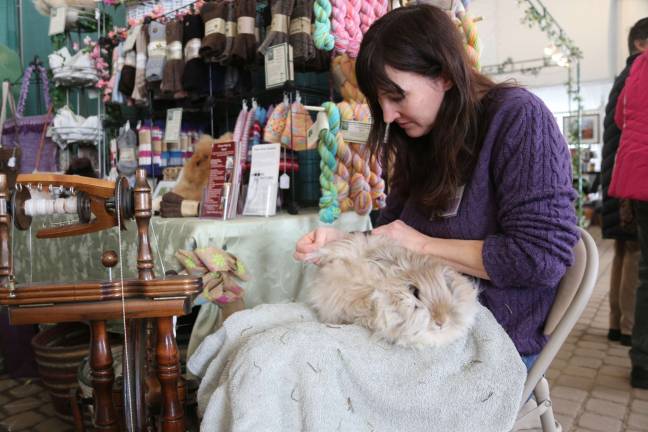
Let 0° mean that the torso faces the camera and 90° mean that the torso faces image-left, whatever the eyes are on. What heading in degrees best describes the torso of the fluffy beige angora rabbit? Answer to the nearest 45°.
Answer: approximately 315°

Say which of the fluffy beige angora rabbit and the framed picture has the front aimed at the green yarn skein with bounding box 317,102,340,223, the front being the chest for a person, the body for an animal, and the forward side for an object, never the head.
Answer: the framed picture

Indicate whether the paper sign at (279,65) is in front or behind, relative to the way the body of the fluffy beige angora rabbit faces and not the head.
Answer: behind

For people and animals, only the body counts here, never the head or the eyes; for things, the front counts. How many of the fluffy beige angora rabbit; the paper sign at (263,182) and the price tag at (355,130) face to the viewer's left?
0

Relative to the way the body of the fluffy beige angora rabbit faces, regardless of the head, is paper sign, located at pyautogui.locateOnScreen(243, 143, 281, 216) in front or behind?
behind

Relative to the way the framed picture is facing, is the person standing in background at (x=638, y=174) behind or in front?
in front

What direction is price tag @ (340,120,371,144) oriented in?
toward the camera

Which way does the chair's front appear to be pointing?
to the viewer's left

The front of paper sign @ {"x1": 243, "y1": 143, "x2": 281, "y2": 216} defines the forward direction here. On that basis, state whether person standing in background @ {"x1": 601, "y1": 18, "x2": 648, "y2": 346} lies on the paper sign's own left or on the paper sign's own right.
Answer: on the paper sign's own left

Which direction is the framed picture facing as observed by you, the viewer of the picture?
facing the viewer
